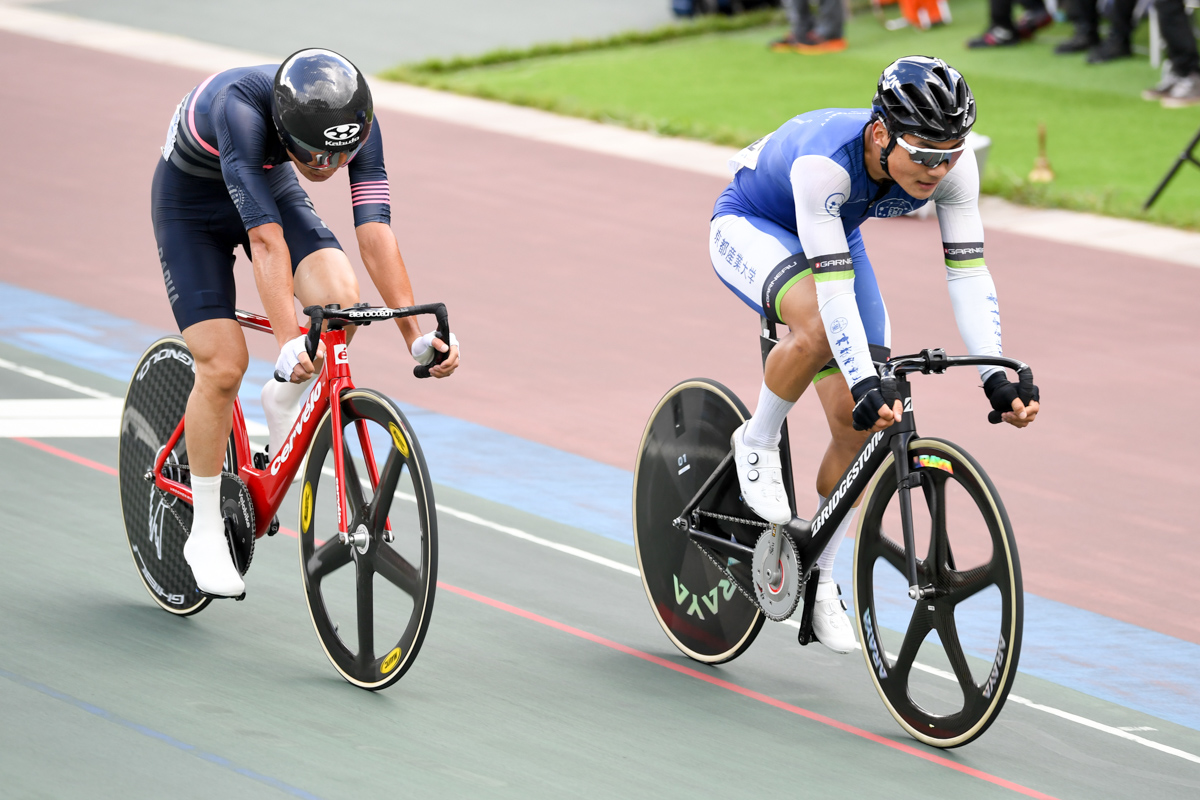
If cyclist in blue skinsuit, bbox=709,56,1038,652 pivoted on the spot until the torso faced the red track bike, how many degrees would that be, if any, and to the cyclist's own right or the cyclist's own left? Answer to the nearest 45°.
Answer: approximately 135° to the cyclist's own right

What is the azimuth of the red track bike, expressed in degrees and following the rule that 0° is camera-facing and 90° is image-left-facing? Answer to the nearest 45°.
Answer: approximately 315°

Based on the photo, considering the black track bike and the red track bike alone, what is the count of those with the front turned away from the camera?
0

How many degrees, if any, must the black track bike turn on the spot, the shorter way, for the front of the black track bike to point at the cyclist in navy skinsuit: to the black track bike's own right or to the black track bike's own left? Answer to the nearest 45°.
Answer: approximately 135° to the black track bike's own right

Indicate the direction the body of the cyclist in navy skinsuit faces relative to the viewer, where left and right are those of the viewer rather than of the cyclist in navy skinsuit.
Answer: facing the viewer and to the right of the viewer

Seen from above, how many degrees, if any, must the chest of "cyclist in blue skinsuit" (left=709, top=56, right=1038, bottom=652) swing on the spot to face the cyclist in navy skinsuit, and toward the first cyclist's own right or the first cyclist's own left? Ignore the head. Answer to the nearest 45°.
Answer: approximately 135° to the first cyclist's own right

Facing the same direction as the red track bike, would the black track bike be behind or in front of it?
in front

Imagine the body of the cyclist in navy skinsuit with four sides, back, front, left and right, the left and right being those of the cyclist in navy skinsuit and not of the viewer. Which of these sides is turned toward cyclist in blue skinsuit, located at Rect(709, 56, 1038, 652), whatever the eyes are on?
front

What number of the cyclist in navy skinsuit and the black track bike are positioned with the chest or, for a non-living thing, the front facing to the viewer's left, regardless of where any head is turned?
0

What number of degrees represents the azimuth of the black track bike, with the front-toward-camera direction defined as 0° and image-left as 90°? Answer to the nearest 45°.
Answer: approximately 315°

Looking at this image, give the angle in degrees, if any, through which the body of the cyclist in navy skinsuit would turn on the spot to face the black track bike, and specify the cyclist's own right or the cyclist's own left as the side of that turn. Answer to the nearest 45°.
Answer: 0° — they already face it

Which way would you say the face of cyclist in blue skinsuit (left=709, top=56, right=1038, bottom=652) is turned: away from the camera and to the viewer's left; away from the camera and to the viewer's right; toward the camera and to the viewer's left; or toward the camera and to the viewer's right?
toward the camera and to the viewer's right
